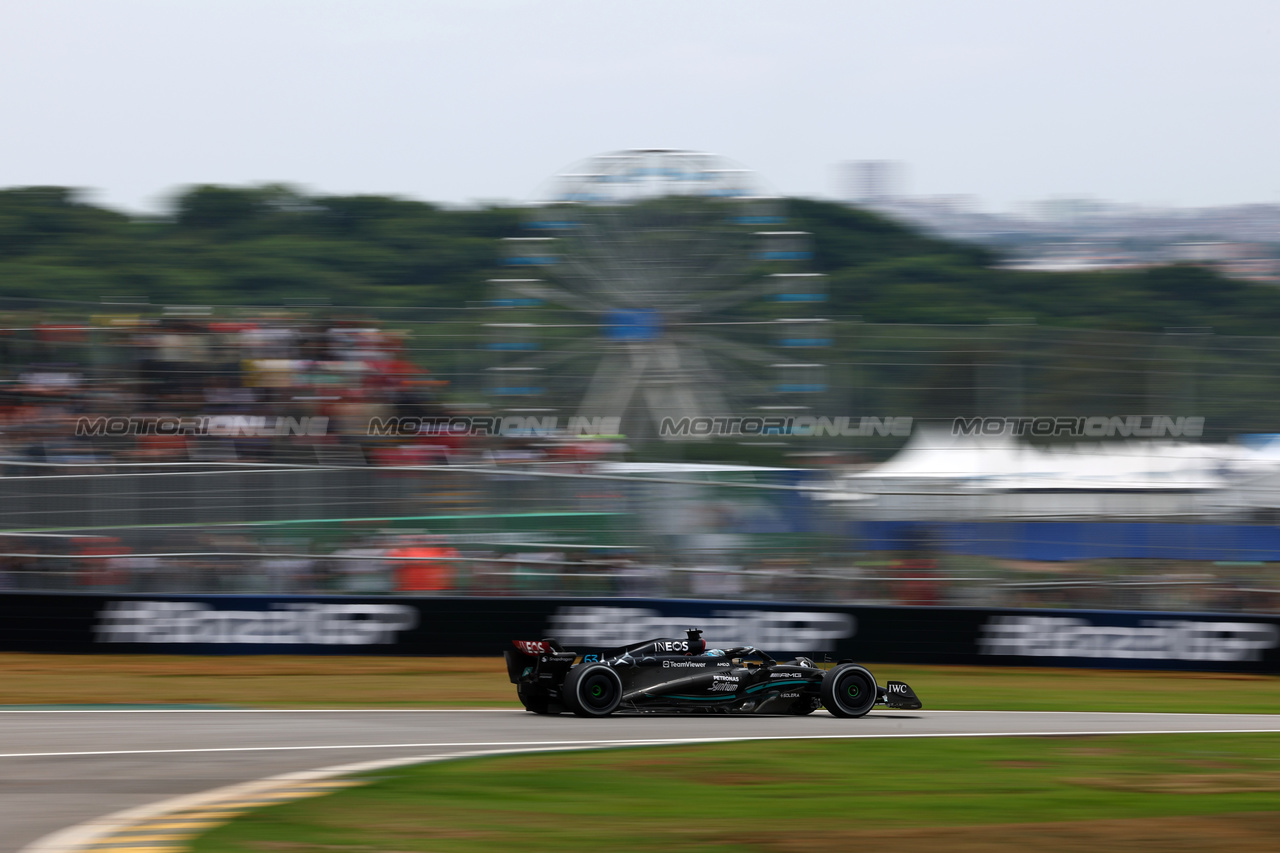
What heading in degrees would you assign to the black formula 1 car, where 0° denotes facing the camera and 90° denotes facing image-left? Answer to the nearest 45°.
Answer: approximately 270°

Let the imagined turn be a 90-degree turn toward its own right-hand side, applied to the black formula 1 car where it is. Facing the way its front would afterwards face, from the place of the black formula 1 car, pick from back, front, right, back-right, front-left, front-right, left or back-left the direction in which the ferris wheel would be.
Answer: back
